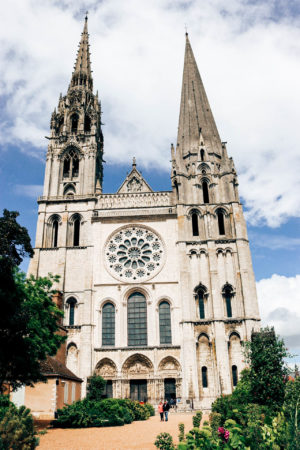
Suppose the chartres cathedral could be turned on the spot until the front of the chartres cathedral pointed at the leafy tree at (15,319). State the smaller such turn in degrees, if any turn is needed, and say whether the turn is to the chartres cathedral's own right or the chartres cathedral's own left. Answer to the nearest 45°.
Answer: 0° — it already faces it

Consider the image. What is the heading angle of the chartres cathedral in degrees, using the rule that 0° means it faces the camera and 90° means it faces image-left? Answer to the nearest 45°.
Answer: approximately 0°

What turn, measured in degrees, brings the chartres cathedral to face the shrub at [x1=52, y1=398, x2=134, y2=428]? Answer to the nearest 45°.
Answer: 0° — it already faces it
